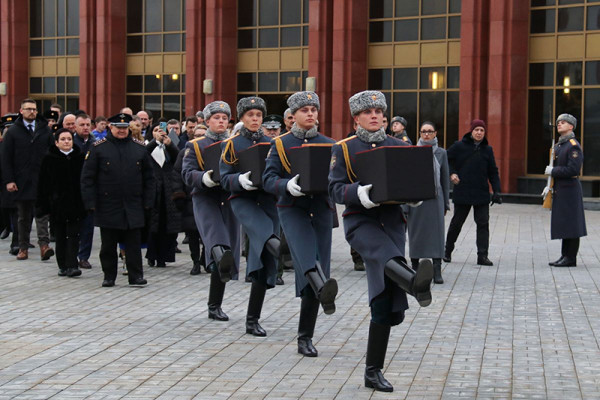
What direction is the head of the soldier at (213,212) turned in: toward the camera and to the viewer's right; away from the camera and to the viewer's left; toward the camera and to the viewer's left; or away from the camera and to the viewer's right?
toward the camera and to the viewer's right

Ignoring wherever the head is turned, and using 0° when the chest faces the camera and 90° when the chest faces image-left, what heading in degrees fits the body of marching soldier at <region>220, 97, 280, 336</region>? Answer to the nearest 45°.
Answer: approximately 315°

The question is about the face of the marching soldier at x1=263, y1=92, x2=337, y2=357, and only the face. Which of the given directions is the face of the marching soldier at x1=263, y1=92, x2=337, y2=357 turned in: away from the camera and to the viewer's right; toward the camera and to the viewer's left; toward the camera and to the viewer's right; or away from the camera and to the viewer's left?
toward the camera and to the viewer's right

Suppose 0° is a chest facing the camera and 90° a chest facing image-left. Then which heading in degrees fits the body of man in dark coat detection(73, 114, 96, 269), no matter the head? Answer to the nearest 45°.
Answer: approximately 315°
